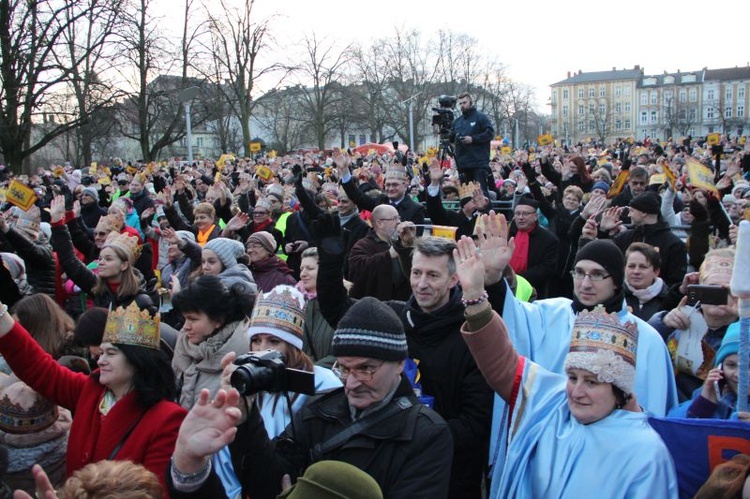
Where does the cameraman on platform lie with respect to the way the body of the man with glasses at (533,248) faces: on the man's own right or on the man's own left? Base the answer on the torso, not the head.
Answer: on the man's own right

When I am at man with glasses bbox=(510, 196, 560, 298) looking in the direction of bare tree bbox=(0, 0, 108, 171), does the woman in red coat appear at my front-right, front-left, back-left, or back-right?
back-left

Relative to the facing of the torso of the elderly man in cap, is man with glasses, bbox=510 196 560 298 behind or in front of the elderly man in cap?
behind

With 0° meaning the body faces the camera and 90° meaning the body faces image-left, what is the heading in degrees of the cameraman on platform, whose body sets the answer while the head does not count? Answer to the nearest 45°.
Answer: approximately 45°

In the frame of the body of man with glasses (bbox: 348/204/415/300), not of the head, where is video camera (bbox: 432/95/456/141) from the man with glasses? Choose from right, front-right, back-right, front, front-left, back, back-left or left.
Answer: back-left

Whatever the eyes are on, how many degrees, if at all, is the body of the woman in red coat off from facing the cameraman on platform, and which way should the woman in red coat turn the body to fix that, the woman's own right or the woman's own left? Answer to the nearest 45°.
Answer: approximately 180°

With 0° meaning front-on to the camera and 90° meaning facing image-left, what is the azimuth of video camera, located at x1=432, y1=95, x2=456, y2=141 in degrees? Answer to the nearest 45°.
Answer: approximately 45°

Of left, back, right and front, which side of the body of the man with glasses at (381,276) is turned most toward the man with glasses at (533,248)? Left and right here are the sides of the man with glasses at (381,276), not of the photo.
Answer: left

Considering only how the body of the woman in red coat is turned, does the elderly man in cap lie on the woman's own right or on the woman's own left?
on the woman's own left
